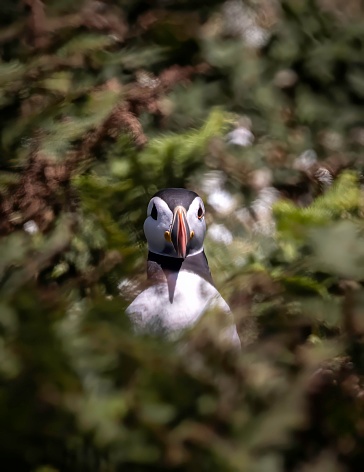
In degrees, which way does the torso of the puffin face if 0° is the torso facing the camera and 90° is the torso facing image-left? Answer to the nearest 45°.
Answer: approximately 0°
